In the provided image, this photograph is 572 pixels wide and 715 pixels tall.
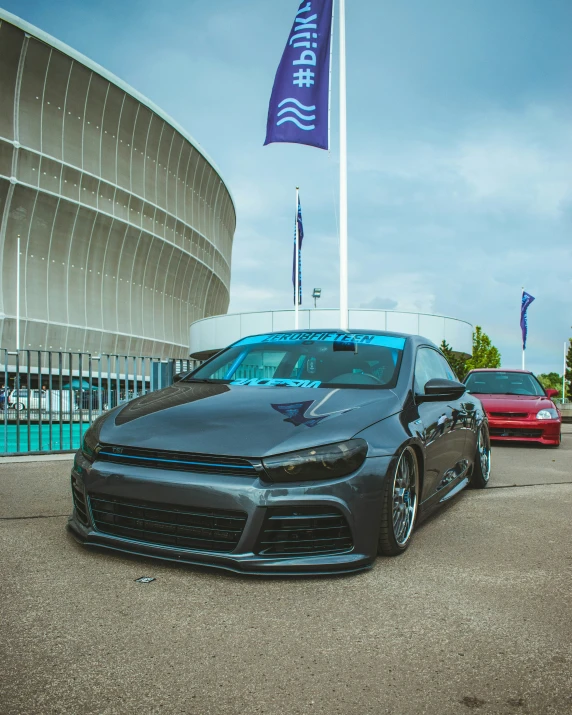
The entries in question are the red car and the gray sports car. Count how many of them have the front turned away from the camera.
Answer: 0

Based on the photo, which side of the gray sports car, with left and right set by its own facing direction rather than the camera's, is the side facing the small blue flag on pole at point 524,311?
back

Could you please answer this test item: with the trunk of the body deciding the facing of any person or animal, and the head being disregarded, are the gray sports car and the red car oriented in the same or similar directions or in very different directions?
same or similar directions

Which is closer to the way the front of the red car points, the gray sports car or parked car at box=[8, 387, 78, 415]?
the gray sports car

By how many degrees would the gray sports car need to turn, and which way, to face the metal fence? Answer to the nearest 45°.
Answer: approximately 90° to its right

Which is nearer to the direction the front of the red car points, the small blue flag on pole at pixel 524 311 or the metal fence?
the metal fence

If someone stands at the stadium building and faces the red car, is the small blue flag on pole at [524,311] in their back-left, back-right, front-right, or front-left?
front-left

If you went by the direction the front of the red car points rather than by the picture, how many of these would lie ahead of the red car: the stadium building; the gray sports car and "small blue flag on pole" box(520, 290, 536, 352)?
1

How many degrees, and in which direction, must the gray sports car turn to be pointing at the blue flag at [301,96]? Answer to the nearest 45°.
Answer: approximately 135° to its right

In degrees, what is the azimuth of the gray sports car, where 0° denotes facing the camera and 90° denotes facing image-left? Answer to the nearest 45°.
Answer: approximately 45°

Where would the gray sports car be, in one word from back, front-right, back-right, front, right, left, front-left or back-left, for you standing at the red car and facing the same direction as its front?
front

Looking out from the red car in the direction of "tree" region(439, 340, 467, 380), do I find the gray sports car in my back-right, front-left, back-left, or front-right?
back-left

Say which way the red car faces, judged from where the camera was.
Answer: facing the viewer

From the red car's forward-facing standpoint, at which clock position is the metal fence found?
The metal fence is roughly at 2 o'clock from the red car.
